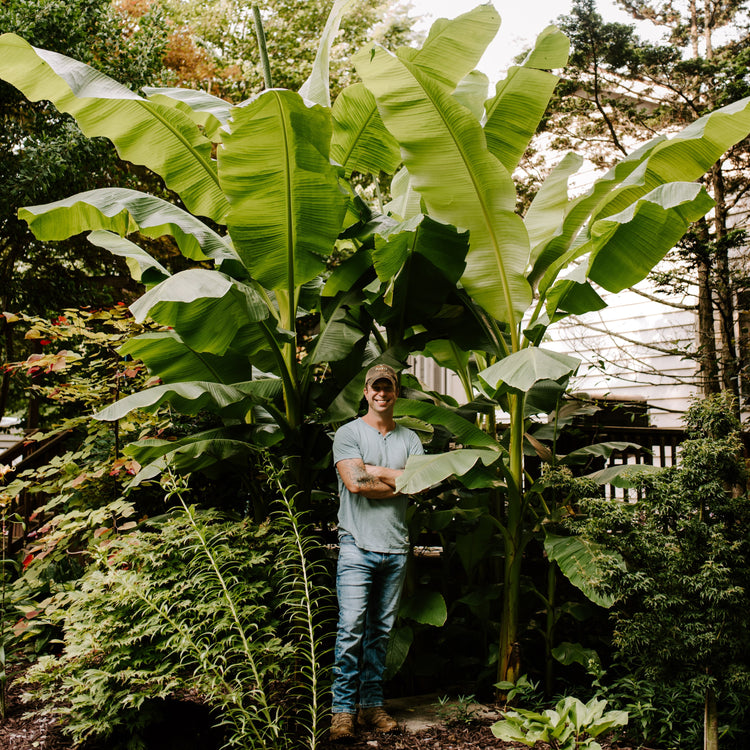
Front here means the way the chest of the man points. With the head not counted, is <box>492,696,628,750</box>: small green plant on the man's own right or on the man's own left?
on the man's own left

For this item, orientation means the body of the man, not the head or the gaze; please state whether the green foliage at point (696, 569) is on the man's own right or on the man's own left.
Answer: on the man's own left

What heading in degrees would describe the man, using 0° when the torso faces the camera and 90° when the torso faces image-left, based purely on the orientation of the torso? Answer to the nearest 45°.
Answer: approximately 0°

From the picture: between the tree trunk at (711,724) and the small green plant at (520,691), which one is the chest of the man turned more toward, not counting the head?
the tree trunk

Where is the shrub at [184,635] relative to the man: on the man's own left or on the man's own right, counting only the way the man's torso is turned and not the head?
on the man's own right

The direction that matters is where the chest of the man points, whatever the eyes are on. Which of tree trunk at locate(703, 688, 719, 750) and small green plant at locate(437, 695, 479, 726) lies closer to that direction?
the tree trunk
